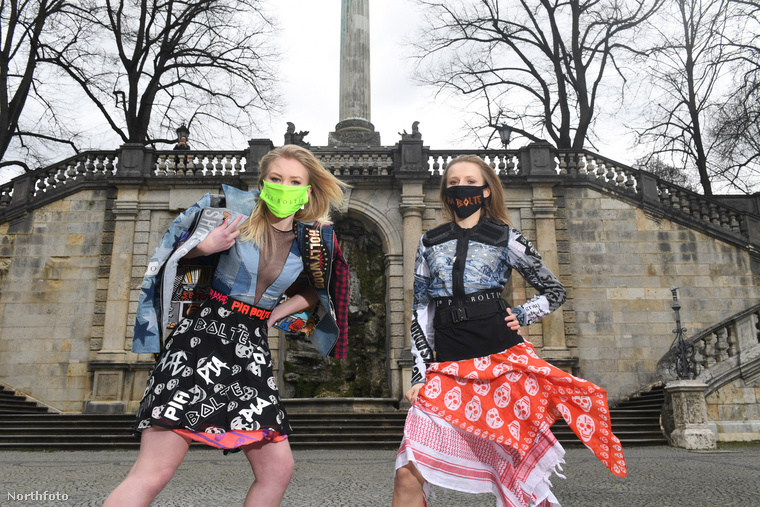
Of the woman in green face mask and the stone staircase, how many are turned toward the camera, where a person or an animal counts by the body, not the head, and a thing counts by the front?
2

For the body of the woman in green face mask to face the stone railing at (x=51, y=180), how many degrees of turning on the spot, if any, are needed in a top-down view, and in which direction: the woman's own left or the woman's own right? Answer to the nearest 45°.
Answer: approximately 180°

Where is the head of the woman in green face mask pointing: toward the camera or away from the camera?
toward the camera

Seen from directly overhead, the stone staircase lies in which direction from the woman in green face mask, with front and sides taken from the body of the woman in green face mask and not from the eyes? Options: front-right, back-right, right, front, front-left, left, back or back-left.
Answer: back

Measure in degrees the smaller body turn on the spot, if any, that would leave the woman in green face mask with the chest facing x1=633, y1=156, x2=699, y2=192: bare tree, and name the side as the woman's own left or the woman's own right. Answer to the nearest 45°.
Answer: approximately 135° to the woman's own left

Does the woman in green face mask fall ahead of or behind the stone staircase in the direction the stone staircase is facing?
ahead

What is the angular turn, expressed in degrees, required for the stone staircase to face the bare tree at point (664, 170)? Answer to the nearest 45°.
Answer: approximately 135° to its left

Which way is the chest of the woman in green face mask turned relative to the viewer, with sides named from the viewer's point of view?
facing the viewer

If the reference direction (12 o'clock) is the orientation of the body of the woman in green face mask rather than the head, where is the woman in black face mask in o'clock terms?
The woman in black face mask is roughly at 9 o'clock from the woman in green face mask.

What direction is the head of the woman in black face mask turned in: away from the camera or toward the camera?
toward the camera

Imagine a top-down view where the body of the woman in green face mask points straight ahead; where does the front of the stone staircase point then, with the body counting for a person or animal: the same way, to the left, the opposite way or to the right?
the same way

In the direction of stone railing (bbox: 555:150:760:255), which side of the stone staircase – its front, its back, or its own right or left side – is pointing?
left
